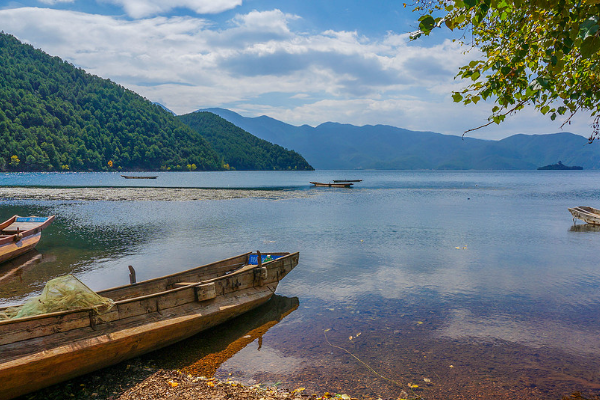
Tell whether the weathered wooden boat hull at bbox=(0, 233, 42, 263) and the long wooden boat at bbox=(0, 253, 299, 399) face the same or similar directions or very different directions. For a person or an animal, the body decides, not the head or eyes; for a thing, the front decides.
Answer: same or similar directions

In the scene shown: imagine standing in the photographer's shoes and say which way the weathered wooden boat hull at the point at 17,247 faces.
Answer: facing away from the viewer and to the right of the viewer

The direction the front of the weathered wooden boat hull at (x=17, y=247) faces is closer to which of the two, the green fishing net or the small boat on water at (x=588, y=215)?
the small boat on water

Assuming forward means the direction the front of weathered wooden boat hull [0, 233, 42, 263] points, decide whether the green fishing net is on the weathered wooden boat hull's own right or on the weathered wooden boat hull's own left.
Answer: on the weathered wooden boat hull's own right

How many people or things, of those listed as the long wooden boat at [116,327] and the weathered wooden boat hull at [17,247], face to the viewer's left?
0

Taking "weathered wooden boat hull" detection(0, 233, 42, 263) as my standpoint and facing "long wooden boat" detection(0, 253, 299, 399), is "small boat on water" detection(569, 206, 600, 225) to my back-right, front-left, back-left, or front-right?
front-left

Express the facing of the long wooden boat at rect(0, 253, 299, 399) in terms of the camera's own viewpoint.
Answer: facing away from the viewer and to the right of the viewer

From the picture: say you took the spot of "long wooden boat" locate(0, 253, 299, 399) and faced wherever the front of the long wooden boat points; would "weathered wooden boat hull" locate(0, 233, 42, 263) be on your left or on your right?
on your left

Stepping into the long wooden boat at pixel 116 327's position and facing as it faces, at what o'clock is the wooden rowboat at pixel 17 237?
The wooden rowboat is roughly at 10 o'clock from the long wooden boat.

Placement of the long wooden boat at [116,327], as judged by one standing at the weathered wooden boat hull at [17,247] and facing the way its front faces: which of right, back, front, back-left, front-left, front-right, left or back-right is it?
back-right

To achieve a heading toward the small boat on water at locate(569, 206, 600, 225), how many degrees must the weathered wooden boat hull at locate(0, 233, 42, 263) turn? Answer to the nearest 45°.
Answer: approximately 45° to its right

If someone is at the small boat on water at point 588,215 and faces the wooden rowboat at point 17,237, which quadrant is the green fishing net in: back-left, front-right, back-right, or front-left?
front-left
